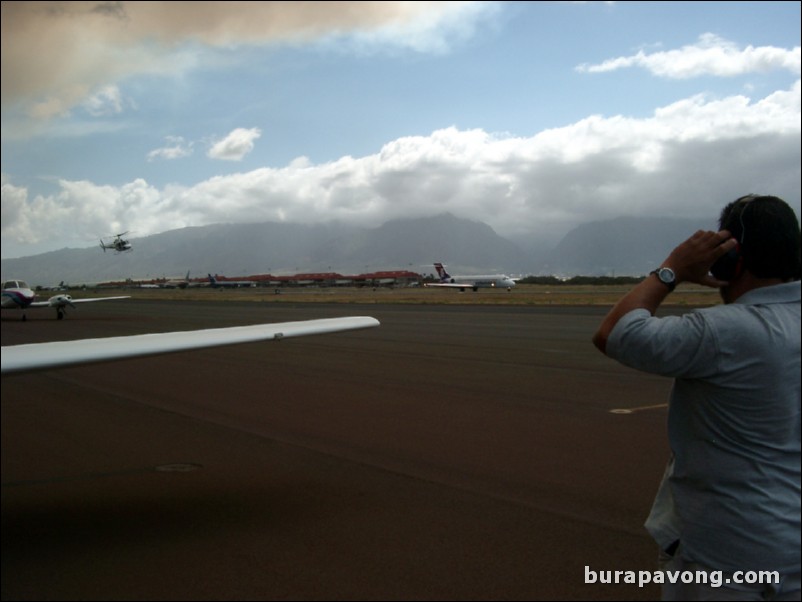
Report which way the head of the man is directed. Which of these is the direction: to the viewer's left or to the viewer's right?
to the viewer's left

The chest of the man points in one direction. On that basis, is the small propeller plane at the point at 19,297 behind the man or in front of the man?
in front

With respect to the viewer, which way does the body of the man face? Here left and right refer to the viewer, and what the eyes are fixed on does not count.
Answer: facing away from the viewer and to the left of the viewer
